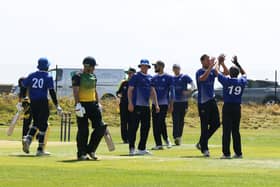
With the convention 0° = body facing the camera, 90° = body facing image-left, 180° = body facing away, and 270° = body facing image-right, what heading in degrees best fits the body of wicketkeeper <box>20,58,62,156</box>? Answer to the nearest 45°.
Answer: approximately 225°

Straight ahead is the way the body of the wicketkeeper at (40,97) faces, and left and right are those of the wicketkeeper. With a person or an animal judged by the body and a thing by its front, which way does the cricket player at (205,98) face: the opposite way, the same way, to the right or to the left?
to the right

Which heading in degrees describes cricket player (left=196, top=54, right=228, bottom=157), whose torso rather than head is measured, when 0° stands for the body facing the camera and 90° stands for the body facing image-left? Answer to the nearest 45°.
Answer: approximately 315°

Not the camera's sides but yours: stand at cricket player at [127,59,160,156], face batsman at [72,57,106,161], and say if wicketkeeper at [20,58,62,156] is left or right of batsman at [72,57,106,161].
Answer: right

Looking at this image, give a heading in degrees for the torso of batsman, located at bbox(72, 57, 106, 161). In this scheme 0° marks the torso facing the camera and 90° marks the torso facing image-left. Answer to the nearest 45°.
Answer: approximately 315°
